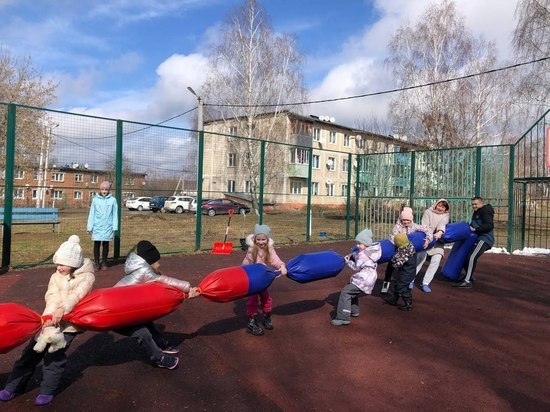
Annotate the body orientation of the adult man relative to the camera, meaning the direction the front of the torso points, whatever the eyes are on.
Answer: to the viewer's left

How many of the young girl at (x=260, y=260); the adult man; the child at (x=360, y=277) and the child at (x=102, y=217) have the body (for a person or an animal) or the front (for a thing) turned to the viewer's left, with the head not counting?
2

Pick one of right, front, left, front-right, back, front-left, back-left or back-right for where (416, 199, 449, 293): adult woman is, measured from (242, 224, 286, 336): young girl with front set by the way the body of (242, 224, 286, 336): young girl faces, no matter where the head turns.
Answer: back-left

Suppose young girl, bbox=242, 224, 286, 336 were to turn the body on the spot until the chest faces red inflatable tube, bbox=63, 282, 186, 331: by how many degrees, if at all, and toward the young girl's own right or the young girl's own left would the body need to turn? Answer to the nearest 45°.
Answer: approximately 45° to the young girl's own right

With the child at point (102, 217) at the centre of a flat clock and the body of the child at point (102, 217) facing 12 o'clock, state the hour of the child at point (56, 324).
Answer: the child at point (56, 324) is roughly at 12 o'clock from the child at point (102, 217).

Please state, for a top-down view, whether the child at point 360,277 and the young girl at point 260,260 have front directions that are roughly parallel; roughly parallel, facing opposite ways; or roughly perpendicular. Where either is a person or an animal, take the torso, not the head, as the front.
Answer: roughly perpendicular

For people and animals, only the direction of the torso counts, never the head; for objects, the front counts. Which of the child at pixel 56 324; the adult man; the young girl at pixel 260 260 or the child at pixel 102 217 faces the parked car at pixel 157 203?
the adult man
